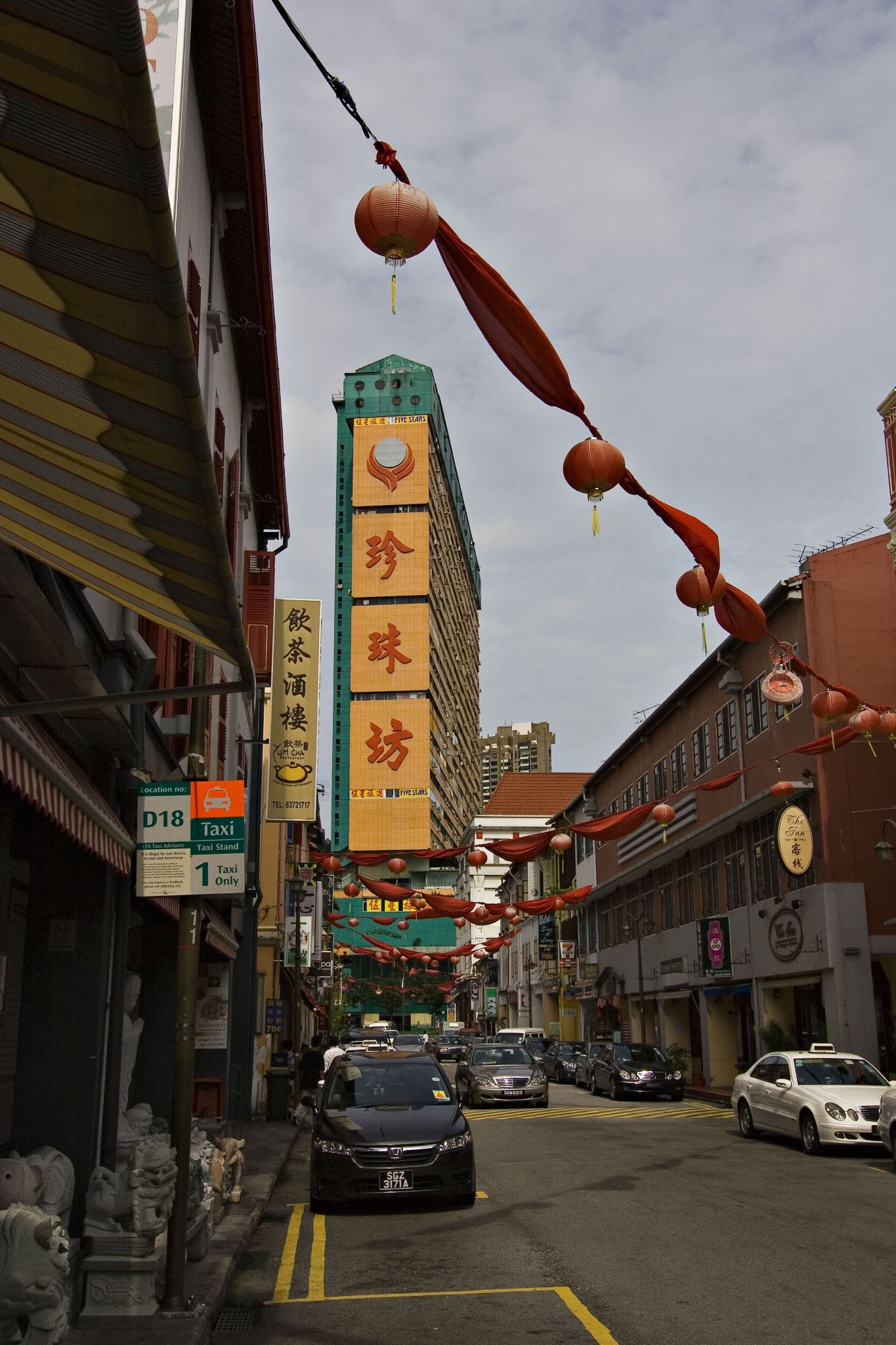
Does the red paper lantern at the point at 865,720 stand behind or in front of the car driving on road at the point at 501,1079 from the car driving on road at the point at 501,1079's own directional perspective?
in front

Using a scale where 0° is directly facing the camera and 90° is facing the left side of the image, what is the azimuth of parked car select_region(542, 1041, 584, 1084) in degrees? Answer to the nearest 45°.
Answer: approximately 315°

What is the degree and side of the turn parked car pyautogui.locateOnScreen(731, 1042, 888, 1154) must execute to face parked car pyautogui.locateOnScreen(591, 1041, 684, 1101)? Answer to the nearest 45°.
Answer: approximately 135° to its left

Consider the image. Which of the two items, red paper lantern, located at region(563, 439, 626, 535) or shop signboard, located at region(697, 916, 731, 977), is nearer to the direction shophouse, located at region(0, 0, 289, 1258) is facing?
the red paper lantern

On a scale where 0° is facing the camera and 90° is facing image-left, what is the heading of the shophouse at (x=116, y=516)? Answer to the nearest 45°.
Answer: approximately 270°

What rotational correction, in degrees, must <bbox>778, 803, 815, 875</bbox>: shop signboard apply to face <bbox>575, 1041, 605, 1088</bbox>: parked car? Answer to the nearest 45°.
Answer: approximately 135° to its right

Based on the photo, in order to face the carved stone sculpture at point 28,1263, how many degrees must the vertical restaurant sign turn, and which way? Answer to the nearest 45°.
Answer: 0° — it already faces it

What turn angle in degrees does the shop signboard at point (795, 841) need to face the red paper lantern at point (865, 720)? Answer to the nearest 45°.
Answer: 0° — it already faces it
